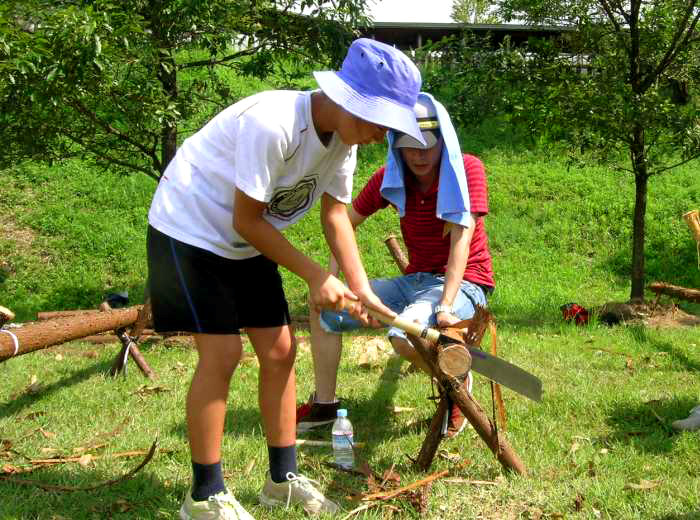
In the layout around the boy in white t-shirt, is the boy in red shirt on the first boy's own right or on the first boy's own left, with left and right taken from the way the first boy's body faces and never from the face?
on the first boy's own left

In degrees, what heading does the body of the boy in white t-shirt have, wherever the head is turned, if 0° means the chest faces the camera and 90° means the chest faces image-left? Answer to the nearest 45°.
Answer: approximately 315°

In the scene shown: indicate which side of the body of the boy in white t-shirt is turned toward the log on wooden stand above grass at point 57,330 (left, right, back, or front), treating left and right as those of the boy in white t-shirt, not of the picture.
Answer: back

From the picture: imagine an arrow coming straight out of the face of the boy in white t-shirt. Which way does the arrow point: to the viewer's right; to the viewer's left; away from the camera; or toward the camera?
to the viewer's right

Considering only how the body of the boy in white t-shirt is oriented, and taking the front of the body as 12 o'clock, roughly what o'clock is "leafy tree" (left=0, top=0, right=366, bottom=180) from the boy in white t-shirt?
The leafy tree is roughly at 7 o'clock from the boy in white t-shirt.

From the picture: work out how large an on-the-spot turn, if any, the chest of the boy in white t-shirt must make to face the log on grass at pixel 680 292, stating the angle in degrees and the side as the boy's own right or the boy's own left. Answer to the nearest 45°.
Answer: approximately 90° to the boy's own left

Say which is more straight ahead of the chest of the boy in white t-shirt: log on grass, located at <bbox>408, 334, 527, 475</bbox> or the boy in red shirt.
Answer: the log on grass

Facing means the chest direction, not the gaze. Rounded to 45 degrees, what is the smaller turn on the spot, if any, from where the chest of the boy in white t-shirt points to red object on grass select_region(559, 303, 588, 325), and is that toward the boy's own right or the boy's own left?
approximately 90° to the boy's own left
